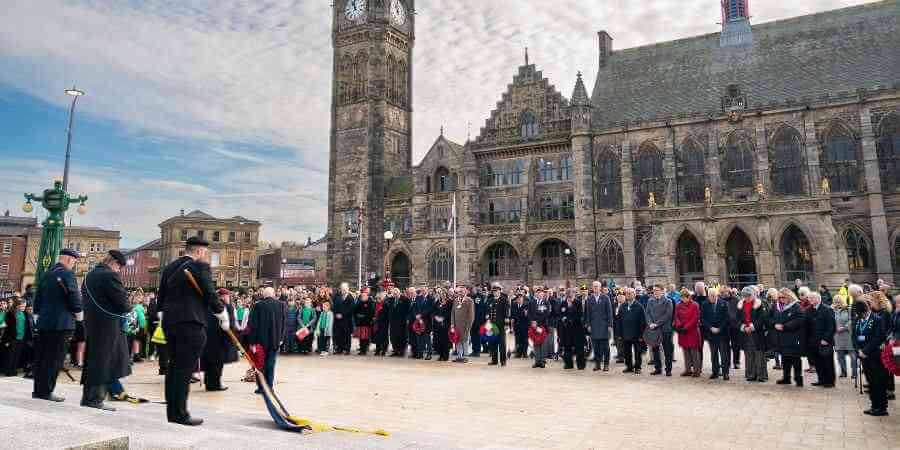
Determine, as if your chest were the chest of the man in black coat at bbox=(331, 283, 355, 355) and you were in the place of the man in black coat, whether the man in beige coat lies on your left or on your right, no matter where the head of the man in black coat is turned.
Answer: on your left

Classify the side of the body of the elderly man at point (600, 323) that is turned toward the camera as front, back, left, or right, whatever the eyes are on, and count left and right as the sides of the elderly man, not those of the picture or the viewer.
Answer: front

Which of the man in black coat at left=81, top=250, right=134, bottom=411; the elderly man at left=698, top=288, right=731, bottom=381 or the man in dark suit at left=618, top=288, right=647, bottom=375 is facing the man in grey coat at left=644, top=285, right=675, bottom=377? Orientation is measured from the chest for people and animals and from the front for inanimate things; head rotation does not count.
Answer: the man in black coat

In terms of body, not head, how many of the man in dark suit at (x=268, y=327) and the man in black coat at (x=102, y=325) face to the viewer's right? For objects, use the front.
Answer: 1

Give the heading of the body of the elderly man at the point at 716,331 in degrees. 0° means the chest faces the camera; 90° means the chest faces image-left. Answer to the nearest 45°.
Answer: approximately 0°

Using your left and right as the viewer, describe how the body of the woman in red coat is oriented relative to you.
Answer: facing the viewer and to the left of the viewer

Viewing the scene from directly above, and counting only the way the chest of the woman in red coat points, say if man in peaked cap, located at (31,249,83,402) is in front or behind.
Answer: in front

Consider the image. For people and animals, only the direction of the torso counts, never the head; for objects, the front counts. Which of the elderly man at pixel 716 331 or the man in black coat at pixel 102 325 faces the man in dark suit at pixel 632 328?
the man in black coat

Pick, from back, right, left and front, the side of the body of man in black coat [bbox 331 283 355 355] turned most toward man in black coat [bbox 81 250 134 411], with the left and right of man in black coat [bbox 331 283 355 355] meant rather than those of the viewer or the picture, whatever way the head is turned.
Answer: front

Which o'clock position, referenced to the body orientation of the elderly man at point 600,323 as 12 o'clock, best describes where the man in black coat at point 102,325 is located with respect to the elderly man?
The man in black coat is roughly at 1 o'clock from the elderly man.

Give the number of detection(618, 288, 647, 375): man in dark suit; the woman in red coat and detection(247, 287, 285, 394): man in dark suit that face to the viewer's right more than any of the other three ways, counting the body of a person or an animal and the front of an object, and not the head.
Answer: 0

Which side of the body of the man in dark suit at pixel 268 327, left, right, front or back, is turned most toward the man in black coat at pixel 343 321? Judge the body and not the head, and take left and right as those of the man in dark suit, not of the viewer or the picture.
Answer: front

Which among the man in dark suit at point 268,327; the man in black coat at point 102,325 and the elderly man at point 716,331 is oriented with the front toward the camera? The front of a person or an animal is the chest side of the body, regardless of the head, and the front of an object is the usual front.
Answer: the elderly man

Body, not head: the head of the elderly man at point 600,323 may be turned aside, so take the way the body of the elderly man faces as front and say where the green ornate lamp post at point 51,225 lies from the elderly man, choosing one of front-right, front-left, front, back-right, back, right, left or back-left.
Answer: right

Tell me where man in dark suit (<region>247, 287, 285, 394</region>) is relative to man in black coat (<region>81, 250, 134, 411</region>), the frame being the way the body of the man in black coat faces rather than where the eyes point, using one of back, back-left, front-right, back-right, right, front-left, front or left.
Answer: front-left

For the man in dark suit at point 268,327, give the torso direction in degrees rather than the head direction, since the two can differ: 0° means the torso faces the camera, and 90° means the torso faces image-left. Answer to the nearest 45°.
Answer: approximately 180°

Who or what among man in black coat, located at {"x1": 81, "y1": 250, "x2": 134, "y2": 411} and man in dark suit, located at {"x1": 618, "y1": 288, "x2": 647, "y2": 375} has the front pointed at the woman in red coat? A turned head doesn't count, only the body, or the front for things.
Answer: the man in black coat

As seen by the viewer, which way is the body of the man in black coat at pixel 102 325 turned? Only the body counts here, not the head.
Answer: to the viewer's right

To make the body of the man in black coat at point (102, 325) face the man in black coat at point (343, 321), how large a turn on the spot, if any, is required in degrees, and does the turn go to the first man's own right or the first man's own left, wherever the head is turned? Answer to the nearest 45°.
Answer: approximately 45° to the first man's own left

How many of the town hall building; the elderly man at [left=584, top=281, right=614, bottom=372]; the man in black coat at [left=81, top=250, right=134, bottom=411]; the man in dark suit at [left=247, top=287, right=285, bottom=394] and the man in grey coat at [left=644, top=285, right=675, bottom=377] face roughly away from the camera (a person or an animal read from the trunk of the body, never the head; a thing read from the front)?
1
